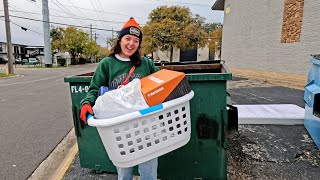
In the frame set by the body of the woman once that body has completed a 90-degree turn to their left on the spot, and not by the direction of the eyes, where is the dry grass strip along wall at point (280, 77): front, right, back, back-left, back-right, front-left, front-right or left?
front-left

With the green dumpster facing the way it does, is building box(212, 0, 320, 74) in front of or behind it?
behind

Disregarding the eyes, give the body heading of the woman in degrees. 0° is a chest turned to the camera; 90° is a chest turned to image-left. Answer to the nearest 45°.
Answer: approximately 0°

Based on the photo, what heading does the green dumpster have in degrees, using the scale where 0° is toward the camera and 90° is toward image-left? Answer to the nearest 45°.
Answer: approximately 0°

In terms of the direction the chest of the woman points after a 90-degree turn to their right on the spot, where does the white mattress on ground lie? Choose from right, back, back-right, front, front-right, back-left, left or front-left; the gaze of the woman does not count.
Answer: back-right

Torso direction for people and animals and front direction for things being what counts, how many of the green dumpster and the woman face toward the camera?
2

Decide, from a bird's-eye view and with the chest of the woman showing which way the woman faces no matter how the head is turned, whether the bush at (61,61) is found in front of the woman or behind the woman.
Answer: behind

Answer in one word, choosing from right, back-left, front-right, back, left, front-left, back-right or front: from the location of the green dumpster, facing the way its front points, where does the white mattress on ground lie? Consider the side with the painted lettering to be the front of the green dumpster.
back-left

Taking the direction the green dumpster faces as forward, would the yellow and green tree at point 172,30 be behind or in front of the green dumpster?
behind
